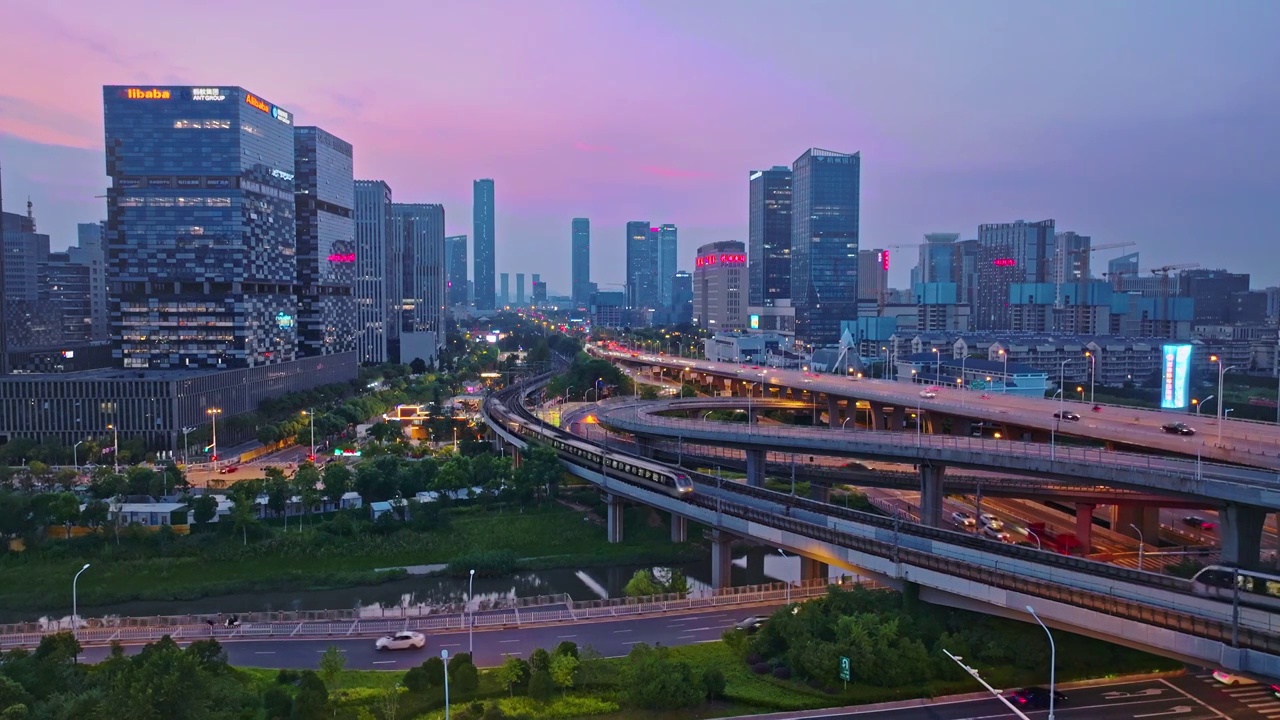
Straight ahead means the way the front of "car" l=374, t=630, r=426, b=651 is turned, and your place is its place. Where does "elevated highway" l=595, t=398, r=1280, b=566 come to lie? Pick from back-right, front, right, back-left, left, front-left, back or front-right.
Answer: back

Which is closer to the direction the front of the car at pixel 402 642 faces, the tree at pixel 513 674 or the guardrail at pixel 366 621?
the guardrail

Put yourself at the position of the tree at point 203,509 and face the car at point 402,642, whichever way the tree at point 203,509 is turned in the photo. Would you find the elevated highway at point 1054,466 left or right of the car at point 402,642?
left

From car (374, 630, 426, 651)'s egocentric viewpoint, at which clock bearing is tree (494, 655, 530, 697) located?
The tree is roughly at 8 o'clock from the car.

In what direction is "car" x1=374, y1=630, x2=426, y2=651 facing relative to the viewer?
to the viewer's left

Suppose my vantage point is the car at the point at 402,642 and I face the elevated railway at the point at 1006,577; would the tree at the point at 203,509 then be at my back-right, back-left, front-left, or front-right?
back-left

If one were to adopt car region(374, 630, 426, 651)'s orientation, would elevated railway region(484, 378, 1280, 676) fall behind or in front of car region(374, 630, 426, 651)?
behind

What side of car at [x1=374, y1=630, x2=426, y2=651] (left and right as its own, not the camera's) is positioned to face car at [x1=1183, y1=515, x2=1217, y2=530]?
back

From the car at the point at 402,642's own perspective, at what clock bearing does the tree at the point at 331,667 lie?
The tree is roughly at 10 o'clock from the car.

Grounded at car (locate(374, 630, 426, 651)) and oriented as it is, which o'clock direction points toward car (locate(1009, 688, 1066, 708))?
car (locate(1009, 688, 1066, 708)) is roughly at 7 o'clock from car (locate(374, 630, 426, 651)).

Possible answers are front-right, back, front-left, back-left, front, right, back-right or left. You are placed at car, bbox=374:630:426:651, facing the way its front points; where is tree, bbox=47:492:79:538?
front-right

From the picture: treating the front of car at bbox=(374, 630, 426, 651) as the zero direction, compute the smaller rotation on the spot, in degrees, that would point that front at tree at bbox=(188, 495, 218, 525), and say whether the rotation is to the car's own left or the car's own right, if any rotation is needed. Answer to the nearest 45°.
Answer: approximately 45° to the car's own right
